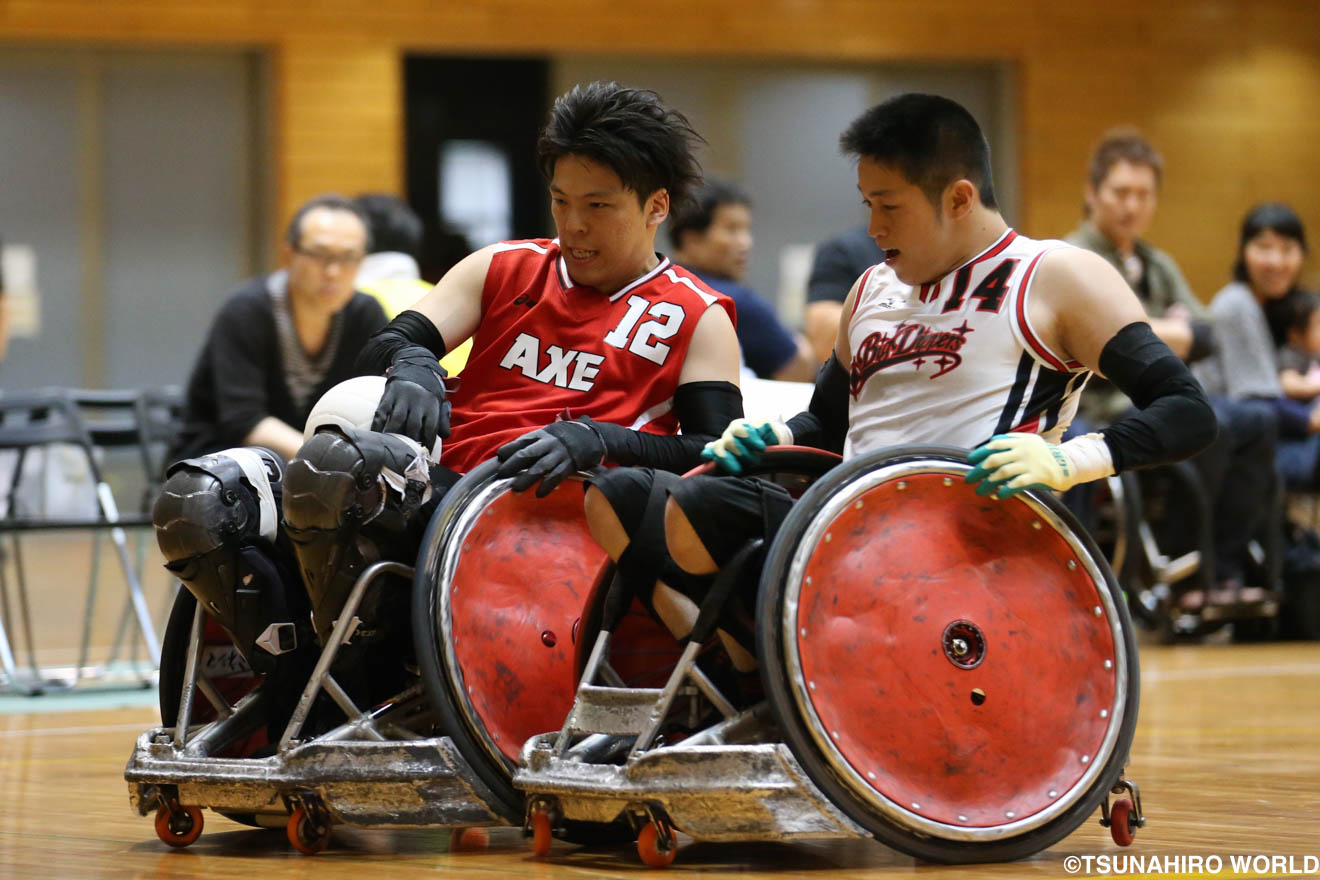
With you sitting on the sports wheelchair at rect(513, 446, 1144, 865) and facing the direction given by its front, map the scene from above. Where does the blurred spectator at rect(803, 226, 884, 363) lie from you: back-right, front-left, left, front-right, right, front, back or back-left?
back-right

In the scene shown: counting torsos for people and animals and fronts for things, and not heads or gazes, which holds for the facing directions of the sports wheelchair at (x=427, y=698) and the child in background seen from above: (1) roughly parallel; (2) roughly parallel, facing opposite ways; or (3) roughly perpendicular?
roughly perpendicular

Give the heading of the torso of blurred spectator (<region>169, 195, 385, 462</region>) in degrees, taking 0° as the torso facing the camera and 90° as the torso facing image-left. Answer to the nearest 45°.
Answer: approximately 315°

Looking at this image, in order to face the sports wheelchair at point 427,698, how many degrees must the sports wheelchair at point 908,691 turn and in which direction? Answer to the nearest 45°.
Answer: approximately 45° to its right

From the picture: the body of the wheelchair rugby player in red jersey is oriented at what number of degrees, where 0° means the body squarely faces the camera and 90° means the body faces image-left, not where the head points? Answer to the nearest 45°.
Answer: approximately 45°

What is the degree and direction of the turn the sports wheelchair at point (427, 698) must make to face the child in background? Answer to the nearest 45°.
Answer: approximately 180°

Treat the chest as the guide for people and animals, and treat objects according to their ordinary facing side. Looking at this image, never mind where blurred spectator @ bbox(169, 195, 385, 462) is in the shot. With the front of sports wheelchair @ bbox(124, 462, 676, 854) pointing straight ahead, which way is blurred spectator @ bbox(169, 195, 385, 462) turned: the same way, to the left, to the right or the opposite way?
to the left

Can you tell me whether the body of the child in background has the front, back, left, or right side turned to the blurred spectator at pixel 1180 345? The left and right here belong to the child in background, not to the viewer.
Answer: right

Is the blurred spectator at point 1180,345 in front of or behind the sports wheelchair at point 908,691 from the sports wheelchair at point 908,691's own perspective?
behind

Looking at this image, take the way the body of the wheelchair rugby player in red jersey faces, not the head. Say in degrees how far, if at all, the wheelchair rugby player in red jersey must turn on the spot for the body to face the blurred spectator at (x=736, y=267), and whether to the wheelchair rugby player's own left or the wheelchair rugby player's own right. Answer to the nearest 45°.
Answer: approximately 135° to the wheelchair rugby player's own right

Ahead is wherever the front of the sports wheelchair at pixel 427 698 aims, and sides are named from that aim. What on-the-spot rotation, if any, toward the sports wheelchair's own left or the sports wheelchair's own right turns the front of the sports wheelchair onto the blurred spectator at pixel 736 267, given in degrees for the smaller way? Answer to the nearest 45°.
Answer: approximately 135° to the sports wheelchair's own right

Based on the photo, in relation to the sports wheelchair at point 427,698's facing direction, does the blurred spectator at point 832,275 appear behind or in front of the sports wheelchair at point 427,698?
behind

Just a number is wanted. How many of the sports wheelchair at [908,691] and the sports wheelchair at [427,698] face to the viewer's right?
0
